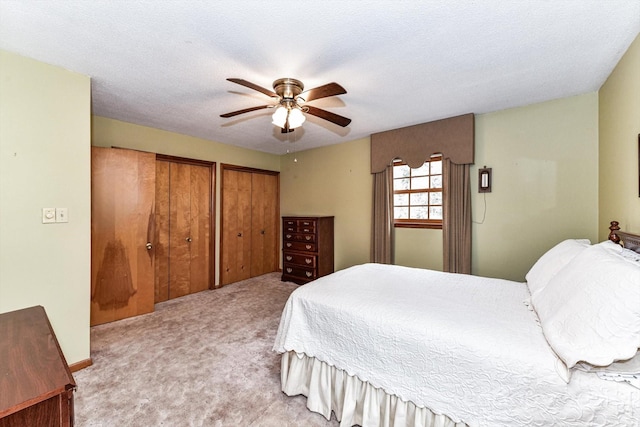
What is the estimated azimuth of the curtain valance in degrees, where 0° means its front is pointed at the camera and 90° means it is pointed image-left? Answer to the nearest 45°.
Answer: approximately 45°

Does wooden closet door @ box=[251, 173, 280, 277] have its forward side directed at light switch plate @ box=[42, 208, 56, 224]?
no

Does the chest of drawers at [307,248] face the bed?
no

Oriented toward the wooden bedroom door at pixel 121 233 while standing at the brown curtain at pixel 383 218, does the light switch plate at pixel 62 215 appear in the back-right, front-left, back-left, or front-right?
front-left

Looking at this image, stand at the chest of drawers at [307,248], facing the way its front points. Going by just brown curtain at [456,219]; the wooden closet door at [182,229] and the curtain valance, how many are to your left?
2

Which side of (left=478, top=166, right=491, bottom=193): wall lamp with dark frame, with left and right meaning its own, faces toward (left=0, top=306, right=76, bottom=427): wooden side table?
front

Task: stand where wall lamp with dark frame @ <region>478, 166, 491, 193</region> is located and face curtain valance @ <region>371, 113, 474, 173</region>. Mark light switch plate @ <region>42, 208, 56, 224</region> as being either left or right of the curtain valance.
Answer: left

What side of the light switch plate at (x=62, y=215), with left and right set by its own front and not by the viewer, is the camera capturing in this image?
front

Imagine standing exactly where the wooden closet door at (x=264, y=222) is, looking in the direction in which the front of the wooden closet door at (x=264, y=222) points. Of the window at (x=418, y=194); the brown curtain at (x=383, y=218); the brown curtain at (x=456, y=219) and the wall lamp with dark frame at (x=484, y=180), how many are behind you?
0

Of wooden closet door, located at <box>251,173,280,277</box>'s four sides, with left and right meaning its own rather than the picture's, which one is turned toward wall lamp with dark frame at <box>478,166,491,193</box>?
front

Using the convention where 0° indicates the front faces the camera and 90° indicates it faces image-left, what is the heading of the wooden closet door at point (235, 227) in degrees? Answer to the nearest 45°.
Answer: approximately 315°

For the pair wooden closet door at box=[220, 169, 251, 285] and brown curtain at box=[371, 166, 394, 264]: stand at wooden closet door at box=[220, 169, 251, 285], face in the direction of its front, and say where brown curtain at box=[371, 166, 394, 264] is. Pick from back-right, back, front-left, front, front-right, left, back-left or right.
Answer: front

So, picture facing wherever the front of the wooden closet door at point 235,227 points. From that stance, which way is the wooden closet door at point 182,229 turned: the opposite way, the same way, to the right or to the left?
the same way

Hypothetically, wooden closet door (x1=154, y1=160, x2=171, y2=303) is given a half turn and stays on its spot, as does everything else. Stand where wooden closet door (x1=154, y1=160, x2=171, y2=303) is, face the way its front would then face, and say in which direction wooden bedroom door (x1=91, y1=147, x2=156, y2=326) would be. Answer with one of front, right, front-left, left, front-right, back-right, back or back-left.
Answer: left

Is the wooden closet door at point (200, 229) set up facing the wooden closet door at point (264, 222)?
no

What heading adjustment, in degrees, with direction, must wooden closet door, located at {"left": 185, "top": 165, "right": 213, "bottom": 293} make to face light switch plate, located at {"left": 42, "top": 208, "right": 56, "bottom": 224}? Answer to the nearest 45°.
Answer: approximately 90° to its right
